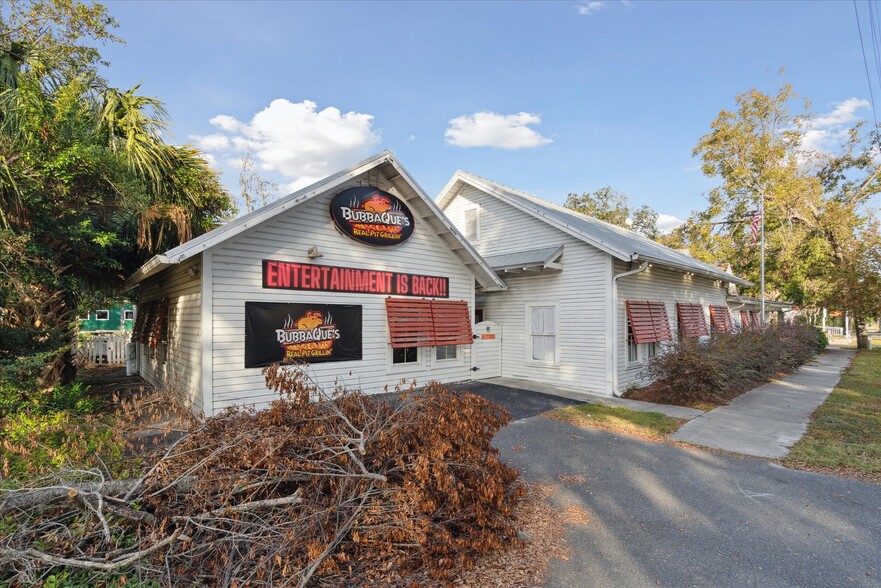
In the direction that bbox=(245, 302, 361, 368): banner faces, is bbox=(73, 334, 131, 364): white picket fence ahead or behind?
behind

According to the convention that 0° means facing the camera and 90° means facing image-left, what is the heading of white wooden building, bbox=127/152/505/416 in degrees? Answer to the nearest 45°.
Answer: approximately 315°

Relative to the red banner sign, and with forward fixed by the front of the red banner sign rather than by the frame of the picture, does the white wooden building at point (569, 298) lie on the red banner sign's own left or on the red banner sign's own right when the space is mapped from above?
on the red banner sign's own left

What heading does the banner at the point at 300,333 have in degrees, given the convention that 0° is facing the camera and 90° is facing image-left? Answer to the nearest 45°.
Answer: approximately 315°

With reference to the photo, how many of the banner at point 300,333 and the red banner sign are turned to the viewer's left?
0

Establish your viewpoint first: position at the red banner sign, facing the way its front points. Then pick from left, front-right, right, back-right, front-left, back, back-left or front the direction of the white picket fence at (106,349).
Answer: back

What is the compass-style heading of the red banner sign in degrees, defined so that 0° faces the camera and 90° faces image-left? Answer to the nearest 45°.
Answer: approximately 315°
